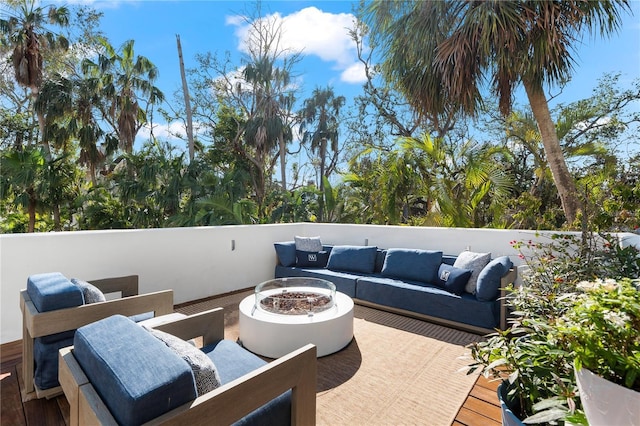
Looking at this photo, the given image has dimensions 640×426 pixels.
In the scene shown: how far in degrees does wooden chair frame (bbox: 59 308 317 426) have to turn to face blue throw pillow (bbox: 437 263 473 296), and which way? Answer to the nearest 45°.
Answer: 0° — it already faces it

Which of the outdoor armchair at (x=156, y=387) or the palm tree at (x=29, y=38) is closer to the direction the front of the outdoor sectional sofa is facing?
the outdoor armchair

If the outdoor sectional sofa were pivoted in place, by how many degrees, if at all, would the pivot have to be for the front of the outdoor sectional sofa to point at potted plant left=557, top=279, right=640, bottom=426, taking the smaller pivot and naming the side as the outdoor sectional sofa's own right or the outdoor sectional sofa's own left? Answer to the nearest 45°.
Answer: approximately 45° to the outdoor sectional sofa's own left

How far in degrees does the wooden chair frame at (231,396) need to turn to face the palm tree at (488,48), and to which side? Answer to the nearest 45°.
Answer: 0° — it already faces it

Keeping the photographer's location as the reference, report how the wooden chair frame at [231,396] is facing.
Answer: facing away from the viewer and to the right of the viewer

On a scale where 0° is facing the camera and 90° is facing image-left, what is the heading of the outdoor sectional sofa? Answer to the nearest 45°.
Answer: approximately 45°
